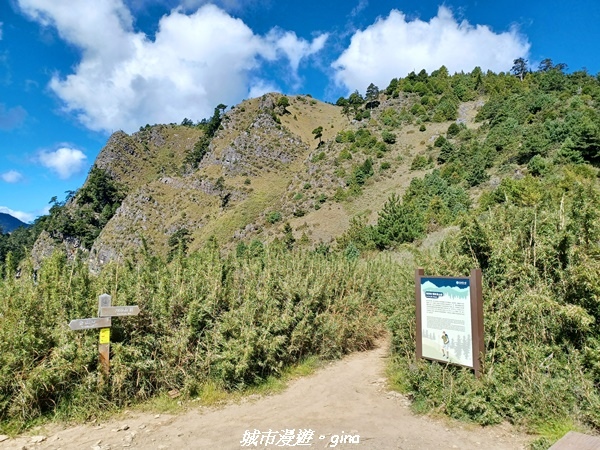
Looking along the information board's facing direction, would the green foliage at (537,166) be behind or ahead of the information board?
behind

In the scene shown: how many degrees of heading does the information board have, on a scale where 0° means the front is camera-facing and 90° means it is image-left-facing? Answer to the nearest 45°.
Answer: approximately 45°

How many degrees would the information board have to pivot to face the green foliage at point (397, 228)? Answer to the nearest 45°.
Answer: approximately 135° to its right

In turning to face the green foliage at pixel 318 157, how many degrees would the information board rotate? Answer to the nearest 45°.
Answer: approximately 135° to its right

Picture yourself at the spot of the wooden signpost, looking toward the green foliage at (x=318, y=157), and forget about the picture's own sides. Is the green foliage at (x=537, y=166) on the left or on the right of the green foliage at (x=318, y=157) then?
right

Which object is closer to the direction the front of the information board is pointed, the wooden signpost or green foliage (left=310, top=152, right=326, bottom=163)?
the wooden signpost
